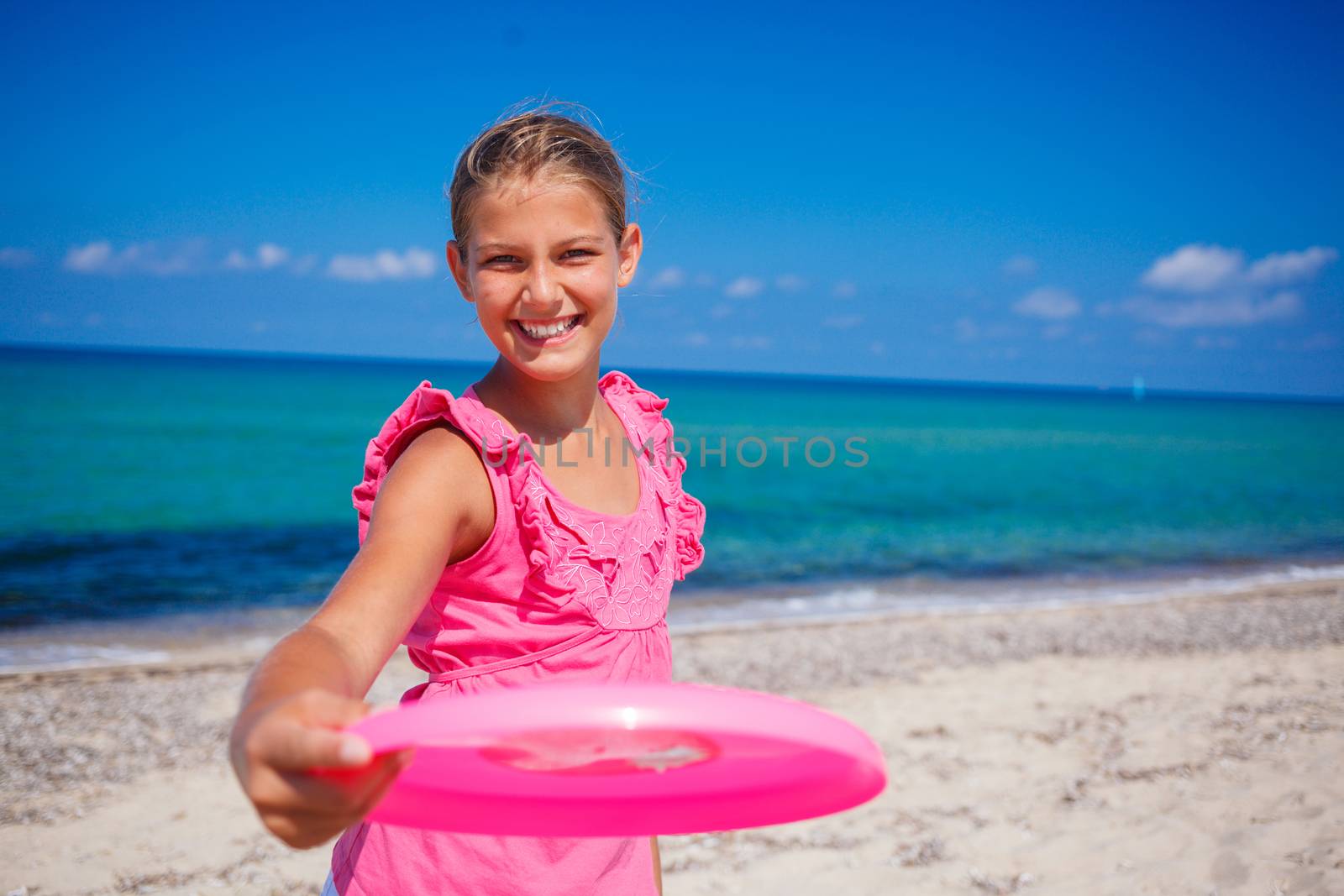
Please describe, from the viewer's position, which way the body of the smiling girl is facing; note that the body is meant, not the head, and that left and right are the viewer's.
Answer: facing the viewer and to the right of the viewer

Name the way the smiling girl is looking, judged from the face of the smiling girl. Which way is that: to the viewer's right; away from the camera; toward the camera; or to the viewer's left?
toward the camera
